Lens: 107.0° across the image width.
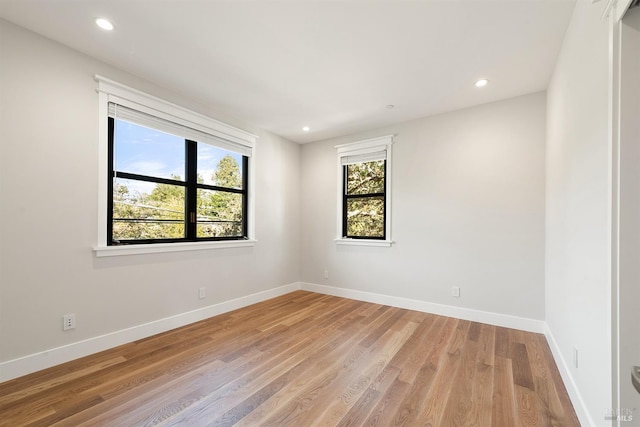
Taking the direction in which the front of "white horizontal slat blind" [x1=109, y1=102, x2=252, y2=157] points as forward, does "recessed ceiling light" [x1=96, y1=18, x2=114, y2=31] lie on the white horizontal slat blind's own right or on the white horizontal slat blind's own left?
on the white horizontal slat blind's own right

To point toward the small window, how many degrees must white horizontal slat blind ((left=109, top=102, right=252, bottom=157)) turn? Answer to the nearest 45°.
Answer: approximately 45° to its left

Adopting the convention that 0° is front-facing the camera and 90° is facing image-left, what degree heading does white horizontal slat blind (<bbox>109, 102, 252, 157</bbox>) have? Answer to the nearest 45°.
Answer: approximately 315°
